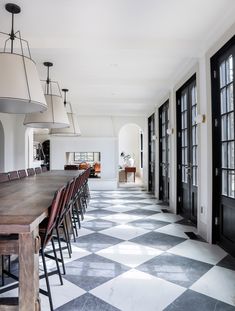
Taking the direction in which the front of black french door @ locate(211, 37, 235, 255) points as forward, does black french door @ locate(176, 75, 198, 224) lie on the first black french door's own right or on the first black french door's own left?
on the first black french door's own right

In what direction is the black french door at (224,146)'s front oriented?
to the viewer's left

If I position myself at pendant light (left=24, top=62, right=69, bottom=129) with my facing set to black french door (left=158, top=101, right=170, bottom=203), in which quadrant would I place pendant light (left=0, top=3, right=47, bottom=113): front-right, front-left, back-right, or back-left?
back-right

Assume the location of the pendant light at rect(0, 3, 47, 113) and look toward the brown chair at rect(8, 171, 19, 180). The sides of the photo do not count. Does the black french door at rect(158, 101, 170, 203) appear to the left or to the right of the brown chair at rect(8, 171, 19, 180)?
right

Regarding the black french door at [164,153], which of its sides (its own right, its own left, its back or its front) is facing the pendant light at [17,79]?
left

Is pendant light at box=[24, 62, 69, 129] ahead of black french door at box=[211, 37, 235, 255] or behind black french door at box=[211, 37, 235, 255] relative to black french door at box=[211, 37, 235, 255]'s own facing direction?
ahead

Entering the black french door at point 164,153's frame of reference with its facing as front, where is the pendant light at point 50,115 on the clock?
The pendant light is roughly at 10 o'clock from the black french door.

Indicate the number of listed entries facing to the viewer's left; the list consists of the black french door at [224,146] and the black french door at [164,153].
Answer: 2

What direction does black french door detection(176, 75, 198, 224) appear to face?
to the viewer's left

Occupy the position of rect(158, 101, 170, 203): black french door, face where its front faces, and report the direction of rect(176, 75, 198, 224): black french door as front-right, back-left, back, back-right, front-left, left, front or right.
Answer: left

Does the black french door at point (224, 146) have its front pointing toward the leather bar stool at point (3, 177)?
yes

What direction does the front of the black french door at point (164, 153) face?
to the viewer's left

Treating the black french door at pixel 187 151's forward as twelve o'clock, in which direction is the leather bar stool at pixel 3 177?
The leather bar stool is roughly at 11 o'clock from the black french door.

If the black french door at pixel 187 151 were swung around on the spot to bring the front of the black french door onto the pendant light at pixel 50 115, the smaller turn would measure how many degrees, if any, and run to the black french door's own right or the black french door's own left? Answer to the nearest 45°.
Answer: approximately 45° to the black french door's own left
